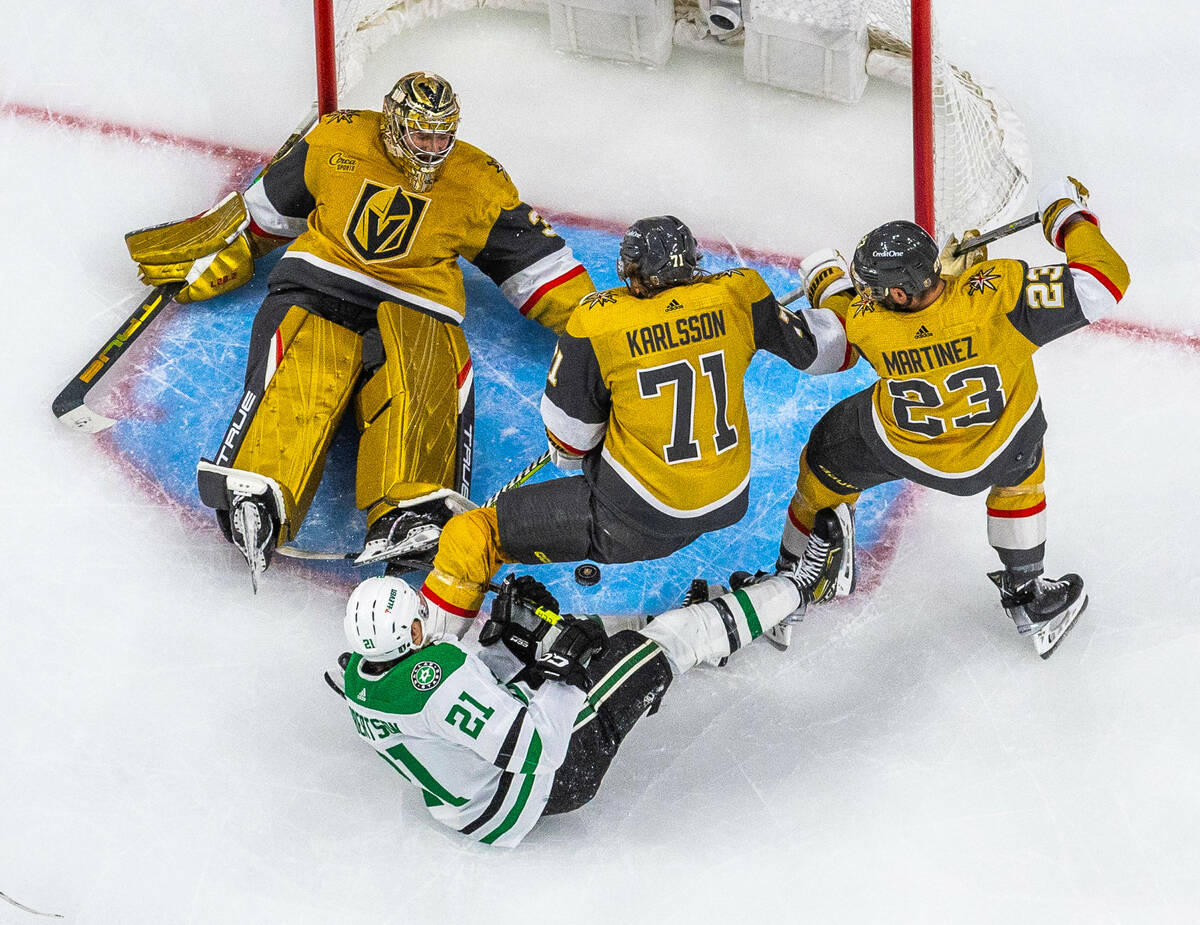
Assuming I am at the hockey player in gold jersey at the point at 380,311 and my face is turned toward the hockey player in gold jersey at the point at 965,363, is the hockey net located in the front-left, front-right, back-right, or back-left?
front-left

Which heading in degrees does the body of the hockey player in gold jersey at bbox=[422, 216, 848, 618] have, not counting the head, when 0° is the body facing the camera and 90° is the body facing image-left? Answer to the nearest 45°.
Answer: approximately 180°

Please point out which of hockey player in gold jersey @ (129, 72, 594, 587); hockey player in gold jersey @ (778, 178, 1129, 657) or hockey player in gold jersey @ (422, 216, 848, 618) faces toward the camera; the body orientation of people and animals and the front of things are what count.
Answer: hockey player in gold jersey @ (129, 72, 594, 587)

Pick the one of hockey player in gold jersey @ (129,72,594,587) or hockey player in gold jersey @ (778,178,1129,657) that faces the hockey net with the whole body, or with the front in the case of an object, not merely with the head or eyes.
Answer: hockey player in gold jersey @ (778,178,1129,657)

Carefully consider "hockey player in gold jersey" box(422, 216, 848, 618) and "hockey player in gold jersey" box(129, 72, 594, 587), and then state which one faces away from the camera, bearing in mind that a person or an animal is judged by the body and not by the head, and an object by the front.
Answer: "hockey player in gold jersey" box(422, 216, 848, 618)

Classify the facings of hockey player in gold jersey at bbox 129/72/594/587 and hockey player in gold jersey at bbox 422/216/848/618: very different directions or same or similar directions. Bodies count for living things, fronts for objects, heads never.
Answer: very different directions

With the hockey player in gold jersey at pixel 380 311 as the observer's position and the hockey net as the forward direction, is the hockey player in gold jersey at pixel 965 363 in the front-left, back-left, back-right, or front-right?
front-right

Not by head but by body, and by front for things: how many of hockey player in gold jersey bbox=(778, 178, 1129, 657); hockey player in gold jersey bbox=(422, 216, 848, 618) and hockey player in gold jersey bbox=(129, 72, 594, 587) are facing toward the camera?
1

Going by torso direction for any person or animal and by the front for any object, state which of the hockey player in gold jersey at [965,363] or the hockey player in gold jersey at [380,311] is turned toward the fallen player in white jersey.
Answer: the hockey player in gold jersey at [380,311]

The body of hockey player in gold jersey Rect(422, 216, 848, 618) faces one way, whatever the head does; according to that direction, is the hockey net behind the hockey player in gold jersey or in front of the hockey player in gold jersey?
in front

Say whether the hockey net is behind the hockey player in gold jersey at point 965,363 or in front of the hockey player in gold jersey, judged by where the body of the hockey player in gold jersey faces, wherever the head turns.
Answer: in front

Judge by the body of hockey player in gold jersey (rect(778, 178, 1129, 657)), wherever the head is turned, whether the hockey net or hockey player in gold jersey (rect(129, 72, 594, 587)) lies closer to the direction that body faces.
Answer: the hockey net

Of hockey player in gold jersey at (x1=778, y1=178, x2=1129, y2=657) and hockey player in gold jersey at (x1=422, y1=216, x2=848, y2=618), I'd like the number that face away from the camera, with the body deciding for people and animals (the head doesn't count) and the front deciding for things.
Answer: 2

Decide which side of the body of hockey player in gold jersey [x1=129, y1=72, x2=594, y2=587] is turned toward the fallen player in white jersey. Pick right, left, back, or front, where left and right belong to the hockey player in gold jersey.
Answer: front

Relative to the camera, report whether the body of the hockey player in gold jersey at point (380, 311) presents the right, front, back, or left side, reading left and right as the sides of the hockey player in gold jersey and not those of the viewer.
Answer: front

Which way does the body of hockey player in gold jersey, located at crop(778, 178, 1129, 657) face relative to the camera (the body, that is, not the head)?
away from the camera
